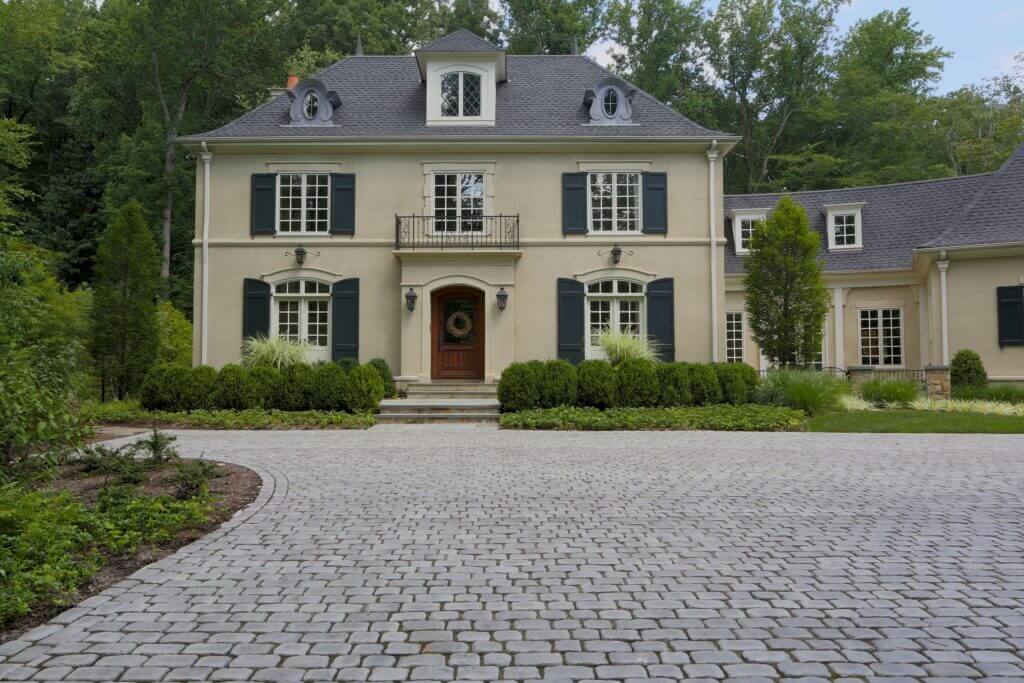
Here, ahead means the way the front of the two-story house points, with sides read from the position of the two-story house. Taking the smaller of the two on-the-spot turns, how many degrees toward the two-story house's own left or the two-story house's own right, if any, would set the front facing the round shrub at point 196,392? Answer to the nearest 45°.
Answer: approximately 45° to the two-story house's own right

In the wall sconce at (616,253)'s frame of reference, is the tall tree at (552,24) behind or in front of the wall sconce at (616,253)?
behind

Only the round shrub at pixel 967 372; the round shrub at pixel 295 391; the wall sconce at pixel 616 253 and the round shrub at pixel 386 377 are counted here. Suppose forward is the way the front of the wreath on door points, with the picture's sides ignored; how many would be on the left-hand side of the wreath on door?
2

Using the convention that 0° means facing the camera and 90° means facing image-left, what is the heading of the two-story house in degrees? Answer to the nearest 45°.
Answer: approximately 0°

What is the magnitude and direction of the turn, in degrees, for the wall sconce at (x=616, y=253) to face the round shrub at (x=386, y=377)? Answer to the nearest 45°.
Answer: approximately 90° to its right

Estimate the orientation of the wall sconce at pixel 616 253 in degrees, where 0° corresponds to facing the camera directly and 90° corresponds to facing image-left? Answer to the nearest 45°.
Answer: approximately 0°

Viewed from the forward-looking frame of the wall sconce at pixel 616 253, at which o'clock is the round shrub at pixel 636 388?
The round shrub is roughly at 12 o'clock from the wall sconce.

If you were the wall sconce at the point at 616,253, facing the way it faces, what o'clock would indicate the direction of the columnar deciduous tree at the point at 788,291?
The columnar deciduous tree is roughly at 9 o'clock from the wall sconce.

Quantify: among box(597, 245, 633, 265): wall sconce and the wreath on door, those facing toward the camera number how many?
2

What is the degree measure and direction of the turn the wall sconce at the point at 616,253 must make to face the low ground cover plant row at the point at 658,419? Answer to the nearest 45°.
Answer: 0° — it already faces it
